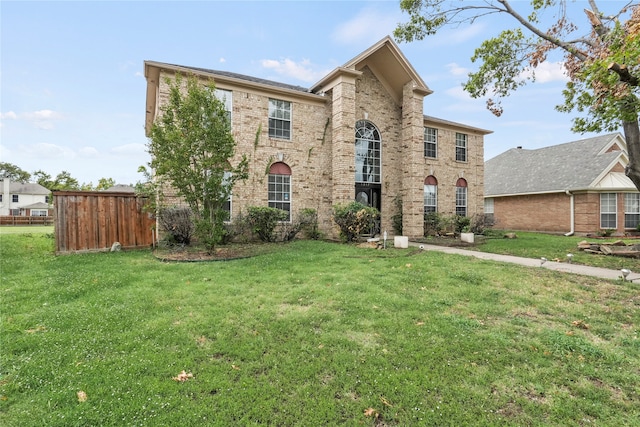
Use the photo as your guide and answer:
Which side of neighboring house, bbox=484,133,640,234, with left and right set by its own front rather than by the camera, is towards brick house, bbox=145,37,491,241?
right

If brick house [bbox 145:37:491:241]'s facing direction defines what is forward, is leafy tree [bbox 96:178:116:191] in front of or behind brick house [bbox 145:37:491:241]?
behind

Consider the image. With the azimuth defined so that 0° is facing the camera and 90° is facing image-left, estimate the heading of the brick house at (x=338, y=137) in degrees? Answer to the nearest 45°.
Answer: approximately 315°

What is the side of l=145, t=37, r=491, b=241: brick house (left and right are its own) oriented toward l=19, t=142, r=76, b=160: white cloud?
back

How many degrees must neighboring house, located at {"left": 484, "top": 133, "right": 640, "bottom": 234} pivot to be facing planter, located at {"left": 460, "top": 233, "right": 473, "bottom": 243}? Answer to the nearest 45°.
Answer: approximately 45° to its right

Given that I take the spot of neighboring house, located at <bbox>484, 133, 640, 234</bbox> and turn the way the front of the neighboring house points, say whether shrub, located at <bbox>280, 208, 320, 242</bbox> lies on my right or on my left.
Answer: on my right

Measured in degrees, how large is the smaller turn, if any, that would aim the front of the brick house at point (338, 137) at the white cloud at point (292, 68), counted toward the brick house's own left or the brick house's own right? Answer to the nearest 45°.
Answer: approximately 135° to the brick house's own left

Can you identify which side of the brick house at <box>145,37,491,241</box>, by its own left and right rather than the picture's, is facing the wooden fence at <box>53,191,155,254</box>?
right

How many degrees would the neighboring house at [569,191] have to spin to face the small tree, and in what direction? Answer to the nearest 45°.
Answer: approximately 45° to its right

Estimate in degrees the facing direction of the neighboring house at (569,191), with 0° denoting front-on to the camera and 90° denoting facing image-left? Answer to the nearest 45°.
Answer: approximately 315°

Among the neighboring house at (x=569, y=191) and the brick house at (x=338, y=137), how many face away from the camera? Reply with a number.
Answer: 0
